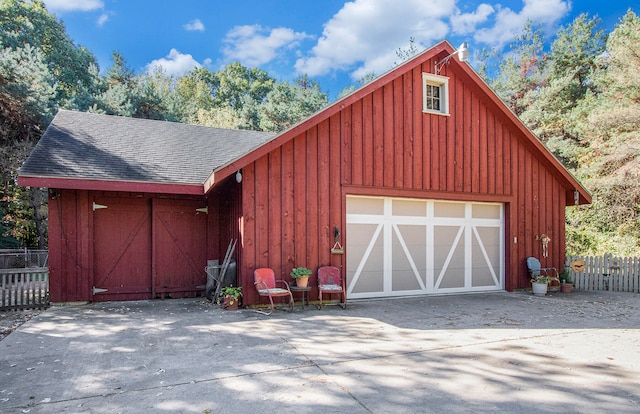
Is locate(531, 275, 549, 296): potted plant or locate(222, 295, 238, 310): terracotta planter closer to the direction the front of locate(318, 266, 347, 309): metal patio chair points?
the terracotta planter

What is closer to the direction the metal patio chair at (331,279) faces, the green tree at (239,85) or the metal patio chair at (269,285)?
the metal patio chair

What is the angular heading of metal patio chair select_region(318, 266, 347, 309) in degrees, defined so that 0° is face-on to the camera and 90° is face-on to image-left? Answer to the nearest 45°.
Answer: approximately 0°

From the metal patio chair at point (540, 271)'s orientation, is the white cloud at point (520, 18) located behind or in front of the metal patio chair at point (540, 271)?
behind
